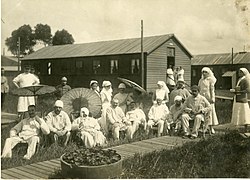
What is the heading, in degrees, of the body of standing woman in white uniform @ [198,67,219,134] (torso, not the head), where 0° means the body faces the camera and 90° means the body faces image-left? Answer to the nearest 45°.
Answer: approximately 45°

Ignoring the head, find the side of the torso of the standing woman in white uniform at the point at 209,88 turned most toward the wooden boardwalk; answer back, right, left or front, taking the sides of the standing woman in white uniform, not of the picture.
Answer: front

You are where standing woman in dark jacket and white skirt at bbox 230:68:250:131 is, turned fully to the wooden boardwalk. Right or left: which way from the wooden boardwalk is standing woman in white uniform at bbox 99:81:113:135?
right

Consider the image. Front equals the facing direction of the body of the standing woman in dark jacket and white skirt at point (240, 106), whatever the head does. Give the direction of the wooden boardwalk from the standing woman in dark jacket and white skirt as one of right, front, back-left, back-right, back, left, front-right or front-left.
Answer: front-left

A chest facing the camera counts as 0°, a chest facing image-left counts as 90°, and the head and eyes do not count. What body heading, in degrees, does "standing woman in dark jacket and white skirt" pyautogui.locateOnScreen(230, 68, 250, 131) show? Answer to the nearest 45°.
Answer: approximately 90°

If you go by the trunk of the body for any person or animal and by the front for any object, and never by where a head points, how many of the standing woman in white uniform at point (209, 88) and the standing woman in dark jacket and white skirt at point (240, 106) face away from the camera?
0

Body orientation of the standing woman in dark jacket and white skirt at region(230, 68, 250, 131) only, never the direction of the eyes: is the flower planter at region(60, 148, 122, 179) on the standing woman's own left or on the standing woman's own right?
on the standing woman's own left

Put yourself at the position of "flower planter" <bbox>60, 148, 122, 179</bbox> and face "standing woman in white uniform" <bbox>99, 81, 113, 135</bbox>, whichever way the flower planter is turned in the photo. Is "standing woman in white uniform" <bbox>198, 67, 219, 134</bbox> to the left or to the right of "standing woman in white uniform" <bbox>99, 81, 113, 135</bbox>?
right

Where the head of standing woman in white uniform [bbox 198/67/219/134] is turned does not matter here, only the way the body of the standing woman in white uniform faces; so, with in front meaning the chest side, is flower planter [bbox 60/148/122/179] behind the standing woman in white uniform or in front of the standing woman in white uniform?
in front
